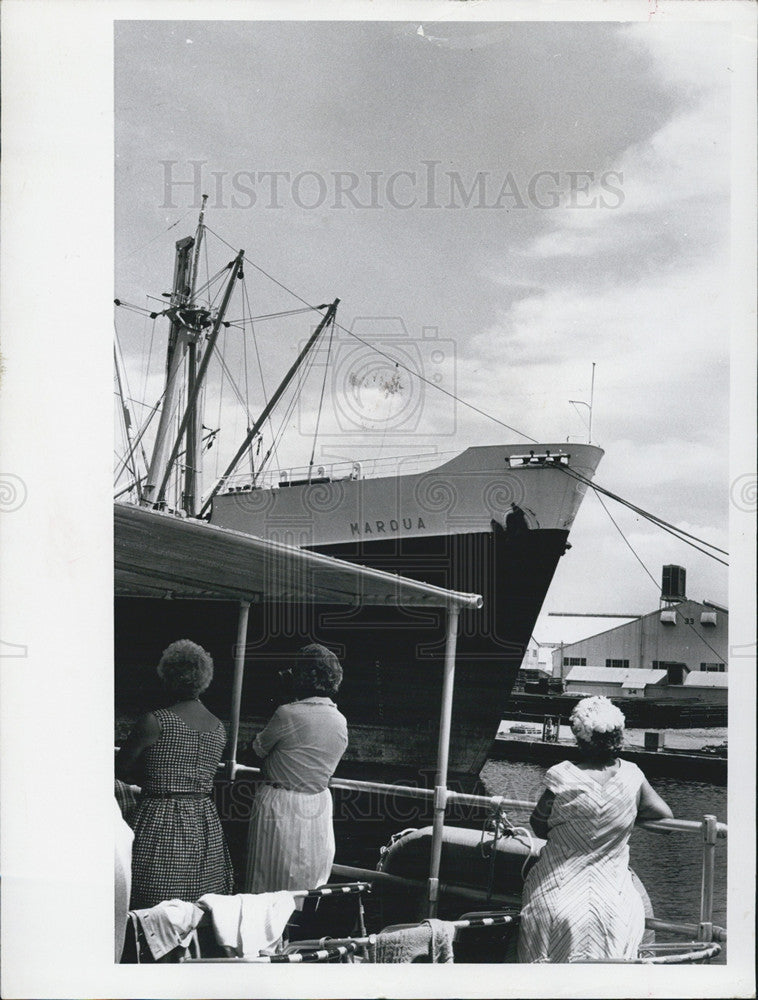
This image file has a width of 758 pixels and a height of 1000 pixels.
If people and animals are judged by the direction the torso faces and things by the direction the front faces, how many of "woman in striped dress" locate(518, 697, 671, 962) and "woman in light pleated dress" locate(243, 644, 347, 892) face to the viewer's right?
0

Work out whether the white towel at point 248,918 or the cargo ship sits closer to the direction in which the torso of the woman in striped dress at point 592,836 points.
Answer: the cargo ship

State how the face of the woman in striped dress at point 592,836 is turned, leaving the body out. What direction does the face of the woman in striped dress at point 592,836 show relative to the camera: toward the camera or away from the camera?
away from the camera

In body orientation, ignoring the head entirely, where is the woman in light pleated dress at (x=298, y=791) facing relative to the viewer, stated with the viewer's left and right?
facing away from the viewer and to the left of the viewer

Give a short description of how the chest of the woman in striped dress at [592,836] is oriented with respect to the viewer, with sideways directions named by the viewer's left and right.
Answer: facing away from the viewer

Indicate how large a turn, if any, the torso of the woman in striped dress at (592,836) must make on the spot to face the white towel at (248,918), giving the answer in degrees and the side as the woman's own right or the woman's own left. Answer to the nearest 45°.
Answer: approximately 90° to the woman's own left

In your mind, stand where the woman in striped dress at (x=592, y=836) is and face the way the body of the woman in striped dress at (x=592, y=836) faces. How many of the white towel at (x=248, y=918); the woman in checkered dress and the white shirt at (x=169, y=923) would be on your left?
3

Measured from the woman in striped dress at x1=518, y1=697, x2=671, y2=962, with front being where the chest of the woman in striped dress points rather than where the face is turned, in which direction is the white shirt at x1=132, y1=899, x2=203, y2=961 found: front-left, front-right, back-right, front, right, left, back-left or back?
left
